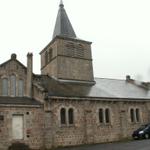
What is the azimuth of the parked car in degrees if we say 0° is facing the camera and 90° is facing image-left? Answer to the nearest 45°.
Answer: approximately 45°
